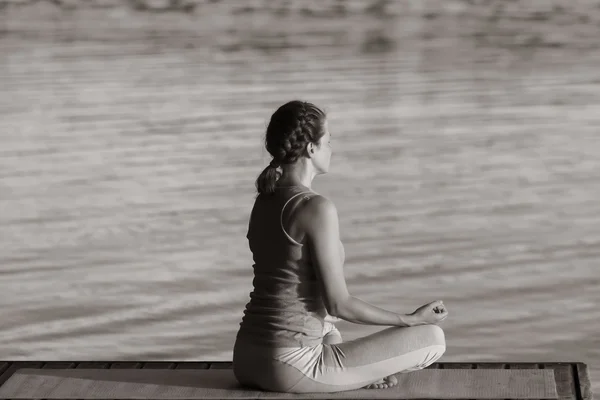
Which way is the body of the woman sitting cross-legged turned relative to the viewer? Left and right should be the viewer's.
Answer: facing away from the viewer and to the right of the viewer

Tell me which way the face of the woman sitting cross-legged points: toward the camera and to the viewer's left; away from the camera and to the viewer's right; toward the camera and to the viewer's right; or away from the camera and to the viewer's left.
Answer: away from the camera and to the viewer's right
